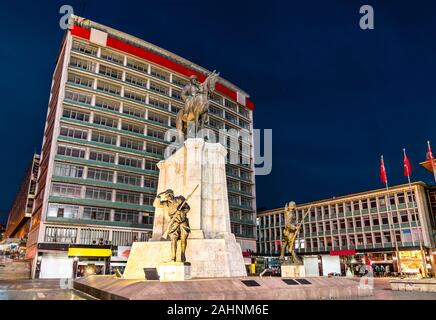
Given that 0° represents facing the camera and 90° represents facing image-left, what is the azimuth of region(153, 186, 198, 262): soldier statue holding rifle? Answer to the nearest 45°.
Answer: approximately 45°
